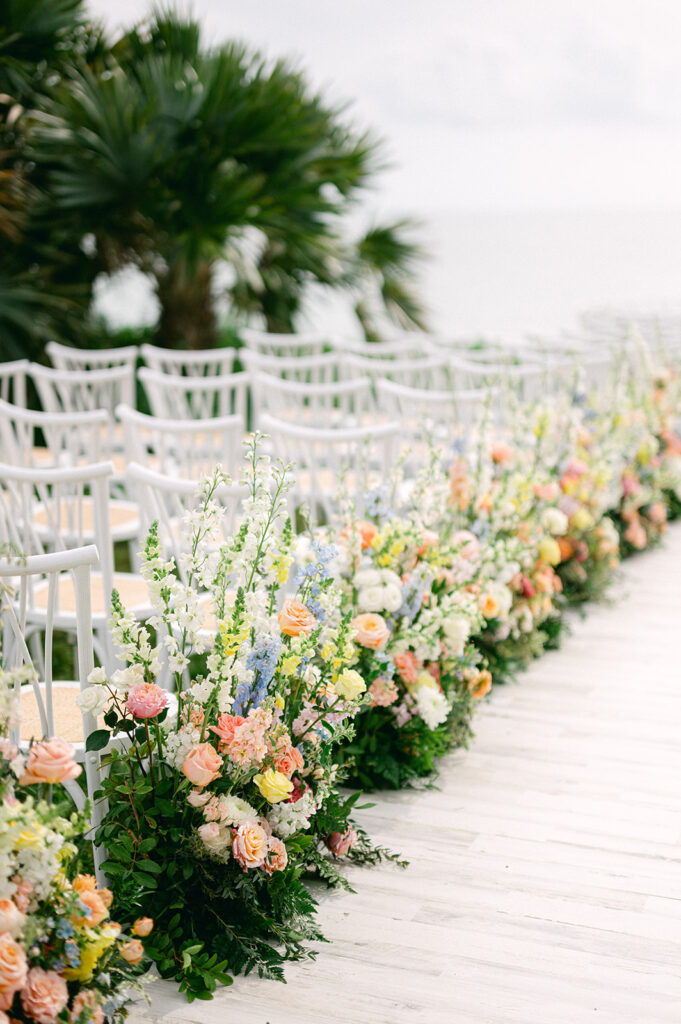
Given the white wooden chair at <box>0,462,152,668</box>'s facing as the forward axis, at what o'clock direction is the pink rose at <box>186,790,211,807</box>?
The pink rose is roughly at 4 o'clock from the white wooden chair.

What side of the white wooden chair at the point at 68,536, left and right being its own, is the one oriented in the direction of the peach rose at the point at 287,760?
right

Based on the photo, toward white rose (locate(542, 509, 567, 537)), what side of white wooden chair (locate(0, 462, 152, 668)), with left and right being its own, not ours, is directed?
front

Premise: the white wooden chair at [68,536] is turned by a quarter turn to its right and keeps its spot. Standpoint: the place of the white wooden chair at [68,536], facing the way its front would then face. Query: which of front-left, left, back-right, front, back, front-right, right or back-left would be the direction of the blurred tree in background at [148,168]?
back-left

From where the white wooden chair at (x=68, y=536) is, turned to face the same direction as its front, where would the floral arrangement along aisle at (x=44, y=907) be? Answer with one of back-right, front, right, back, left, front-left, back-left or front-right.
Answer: back-right

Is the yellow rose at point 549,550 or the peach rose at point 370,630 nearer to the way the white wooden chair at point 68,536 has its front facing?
the yellow rose

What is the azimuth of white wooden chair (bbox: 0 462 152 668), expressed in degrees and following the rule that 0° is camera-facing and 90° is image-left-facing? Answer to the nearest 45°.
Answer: approximately 225°

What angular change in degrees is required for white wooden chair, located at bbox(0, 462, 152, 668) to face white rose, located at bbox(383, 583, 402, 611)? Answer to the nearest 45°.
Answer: approximately 45° to its right

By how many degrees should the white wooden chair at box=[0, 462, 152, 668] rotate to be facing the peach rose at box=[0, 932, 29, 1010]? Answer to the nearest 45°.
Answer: approximately 135° to its right

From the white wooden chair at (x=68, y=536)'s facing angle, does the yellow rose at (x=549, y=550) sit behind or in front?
in front

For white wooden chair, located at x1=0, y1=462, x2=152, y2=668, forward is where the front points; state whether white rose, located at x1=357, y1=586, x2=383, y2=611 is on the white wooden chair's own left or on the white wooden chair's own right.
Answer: on the white wooden chair's own right

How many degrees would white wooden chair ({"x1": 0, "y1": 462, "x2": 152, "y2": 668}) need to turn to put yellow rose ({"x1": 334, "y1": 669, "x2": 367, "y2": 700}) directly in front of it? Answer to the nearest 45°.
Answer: approximately 90° to its right

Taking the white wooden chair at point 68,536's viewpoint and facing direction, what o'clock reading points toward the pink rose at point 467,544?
The pink rose is roughly at 1 o'clock from the white wooden chair.
